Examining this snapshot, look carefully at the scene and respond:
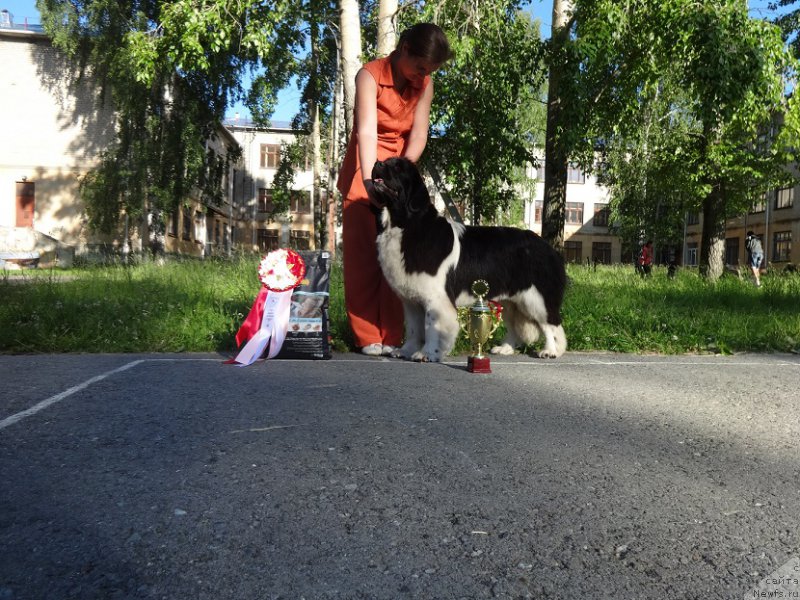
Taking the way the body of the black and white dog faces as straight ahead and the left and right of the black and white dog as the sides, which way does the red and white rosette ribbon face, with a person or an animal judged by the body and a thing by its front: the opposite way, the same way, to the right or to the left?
to the left

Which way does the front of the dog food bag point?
toward the camera

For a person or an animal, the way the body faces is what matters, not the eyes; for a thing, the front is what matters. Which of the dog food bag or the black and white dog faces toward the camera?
the dog food bag

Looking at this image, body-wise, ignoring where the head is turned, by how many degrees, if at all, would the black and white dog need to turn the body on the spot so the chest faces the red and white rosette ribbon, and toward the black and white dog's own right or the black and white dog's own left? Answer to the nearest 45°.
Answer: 0° — it already faces it

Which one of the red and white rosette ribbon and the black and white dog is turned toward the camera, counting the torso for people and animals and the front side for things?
the red and white rosette ribbon

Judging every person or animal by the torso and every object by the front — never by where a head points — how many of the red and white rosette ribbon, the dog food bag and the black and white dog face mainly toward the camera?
2

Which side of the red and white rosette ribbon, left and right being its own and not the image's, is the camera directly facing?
front

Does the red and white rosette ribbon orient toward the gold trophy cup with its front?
no

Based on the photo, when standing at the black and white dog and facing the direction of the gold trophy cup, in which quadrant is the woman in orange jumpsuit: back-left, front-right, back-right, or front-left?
back-right

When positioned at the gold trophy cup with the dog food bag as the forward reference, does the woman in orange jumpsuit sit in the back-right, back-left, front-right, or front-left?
front-right

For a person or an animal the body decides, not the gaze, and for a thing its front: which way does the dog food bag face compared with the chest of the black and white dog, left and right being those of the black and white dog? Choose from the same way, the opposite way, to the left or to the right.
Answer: to the left

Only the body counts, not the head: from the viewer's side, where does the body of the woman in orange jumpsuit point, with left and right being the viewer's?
facing the viewer and to the right of the viewer

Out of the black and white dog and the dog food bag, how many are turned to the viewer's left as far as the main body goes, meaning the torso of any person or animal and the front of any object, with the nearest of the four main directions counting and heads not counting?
1

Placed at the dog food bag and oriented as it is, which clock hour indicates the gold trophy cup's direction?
The gold trophy cup is roughly at 10 o'clock from the dog food bag.

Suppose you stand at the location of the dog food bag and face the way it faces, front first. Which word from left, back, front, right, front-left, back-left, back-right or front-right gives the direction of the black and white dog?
left

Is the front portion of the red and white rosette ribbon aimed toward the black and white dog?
no

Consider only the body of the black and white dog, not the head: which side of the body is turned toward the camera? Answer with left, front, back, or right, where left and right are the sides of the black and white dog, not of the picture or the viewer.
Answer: left
